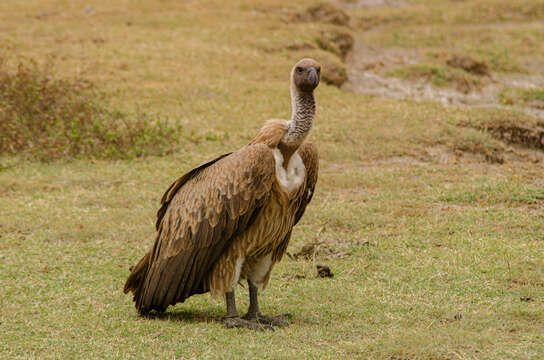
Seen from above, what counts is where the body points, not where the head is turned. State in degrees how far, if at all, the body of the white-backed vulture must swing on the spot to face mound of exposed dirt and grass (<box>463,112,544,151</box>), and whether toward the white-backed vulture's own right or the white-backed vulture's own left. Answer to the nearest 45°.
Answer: approximately 90° to the white-backed vulture's own left

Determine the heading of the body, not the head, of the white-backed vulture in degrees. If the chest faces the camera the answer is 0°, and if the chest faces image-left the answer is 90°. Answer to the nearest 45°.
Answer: approximately 315°
